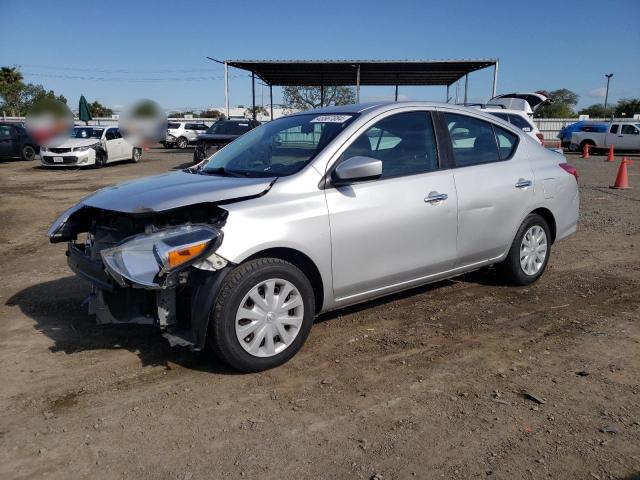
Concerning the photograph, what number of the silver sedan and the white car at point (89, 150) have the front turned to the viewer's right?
0

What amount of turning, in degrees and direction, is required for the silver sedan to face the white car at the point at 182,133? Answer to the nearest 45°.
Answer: approximately 135° to its right

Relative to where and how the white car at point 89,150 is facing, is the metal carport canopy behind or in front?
behind

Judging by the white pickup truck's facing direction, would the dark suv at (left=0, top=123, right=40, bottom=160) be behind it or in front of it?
behind

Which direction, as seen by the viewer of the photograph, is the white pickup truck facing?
facing to the right of the viewer

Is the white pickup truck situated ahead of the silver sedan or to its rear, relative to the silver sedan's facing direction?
to the rear

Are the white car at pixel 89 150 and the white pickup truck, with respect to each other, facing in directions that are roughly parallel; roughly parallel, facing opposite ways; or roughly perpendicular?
roughly perpendicular

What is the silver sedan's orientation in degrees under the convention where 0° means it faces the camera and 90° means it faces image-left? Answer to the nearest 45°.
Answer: approximately 45°

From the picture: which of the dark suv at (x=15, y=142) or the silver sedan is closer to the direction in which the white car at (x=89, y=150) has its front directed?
the silver sedan

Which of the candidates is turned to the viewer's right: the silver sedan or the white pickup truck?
the white pickup truck

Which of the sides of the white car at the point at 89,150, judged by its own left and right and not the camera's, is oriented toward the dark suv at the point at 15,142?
right

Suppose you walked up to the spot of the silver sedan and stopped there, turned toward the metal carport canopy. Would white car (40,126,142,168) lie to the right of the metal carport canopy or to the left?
left

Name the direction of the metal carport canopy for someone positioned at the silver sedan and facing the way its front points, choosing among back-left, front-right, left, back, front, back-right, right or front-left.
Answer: back-right

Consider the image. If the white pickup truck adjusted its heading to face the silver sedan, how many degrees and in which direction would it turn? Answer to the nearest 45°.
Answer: approximately 90° to its right

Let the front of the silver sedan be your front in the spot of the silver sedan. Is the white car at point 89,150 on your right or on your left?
on your right

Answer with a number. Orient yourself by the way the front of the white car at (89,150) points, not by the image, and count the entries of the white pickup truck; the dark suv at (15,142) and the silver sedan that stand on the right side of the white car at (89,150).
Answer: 1
